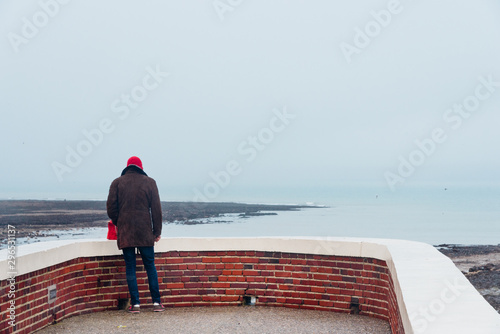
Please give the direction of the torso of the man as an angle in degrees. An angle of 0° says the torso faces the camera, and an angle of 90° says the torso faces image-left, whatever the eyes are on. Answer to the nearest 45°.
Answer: approximately 180°
